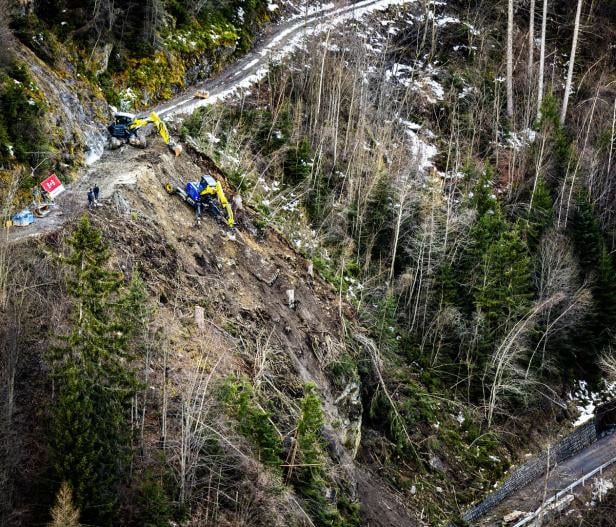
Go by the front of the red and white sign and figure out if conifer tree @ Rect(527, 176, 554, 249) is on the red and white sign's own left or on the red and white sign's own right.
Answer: on the red and white sign's own left

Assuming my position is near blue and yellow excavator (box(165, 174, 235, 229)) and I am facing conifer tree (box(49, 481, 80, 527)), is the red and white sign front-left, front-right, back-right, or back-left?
front-right

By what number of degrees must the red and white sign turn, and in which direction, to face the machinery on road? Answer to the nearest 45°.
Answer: approximately 135° to its left

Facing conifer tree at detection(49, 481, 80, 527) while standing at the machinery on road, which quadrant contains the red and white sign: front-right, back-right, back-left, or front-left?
front-right

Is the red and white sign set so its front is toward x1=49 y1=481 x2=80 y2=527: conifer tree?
yes

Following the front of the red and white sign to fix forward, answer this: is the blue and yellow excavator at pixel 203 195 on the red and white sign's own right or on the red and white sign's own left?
on the red and white sign's own left

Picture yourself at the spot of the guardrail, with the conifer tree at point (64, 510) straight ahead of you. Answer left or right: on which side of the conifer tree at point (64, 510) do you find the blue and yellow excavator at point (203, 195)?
right

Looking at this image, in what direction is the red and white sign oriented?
toward the camera
